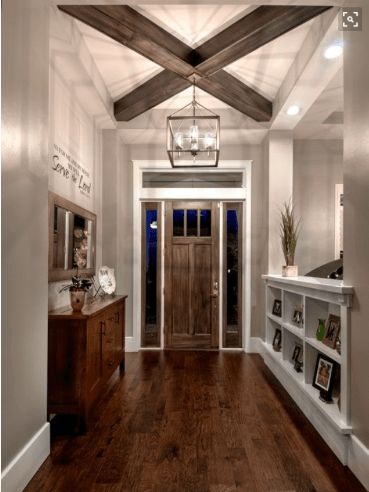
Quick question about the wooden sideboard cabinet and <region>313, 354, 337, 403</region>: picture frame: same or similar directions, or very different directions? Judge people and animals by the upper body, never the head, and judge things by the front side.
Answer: very different directions

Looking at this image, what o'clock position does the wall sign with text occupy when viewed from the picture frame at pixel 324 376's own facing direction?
The wall sign with text is roughly at 2 o'clock from the picture frame.

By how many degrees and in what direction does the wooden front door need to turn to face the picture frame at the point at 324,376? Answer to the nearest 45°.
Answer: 0° — it already faces it

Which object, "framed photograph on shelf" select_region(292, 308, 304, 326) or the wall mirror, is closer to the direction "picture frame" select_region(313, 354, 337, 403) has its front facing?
the wall mirror

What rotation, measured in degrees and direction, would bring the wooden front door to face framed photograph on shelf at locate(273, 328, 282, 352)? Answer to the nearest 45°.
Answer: approximately 45° to its left

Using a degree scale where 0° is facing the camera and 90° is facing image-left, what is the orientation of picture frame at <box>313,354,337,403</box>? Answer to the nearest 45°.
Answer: approximately 45°

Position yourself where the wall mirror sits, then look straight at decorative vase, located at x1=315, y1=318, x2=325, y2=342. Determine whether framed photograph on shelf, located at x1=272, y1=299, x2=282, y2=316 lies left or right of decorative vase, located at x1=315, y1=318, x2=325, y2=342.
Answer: left

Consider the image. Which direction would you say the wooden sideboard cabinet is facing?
to the viewer's right

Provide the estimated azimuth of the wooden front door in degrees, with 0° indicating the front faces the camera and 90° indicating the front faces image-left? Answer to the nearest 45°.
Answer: approximately 0°

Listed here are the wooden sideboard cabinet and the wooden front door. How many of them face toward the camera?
1

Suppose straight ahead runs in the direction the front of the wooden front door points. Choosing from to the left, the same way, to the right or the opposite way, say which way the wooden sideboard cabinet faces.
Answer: to the left
